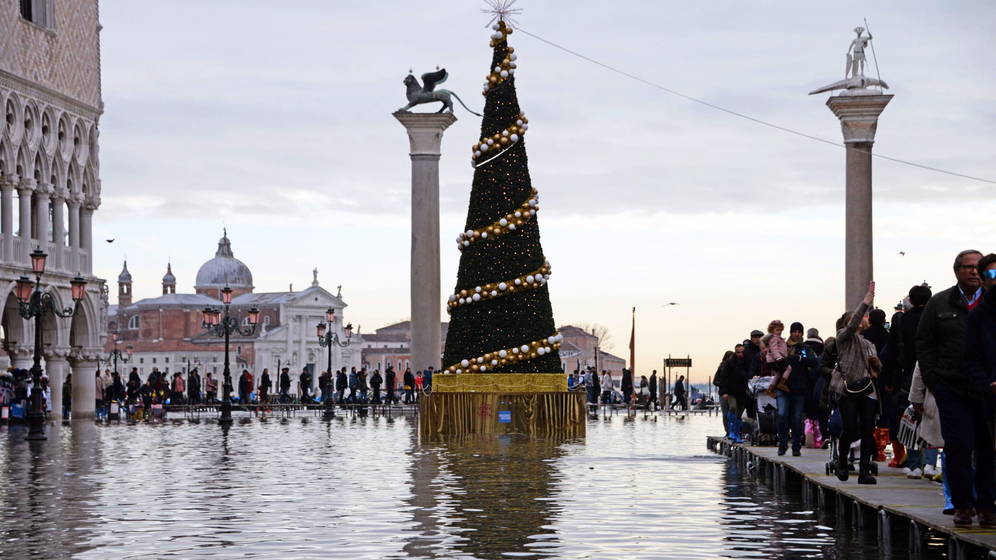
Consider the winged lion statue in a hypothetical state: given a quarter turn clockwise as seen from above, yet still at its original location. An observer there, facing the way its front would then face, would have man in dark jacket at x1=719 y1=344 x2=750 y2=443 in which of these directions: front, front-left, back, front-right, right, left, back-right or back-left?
back

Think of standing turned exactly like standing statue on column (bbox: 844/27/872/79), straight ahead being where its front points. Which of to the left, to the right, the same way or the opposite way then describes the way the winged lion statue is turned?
to the right

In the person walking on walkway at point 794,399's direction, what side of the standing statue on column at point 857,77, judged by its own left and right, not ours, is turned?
front

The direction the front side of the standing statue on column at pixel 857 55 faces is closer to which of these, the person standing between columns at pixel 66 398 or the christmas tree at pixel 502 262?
the christmas tree

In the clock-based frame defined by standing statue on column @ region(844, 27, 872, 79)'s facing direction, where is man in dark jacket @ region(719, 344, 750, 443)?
The man in dark jacket is roughly at 12 o'clock from the standing statue on column.

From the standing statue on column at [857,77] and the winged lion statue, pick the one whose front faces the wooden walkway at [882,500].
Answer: the standing statue on column

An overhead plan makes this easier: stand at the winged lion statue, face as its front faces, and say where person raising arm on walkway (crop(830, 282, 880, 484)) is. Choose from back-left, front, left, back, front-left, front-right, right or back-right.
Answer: left

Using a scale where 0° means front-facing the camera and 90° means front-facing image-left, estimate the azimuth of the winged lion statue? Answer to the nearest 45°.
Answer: approximately 90°

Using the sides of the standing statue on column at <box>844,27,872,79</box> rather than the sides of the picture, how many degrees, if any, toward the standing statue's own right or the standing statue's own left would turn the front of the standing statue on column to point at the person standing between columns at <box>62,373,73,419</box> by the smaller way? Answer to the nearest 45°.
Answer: approximately 90° to the standing statue's own right

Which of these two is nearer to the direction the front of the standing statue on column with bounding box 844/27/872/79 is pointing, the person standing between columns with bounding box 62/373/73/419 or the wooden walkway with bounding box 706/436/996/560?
the wooden walkway
